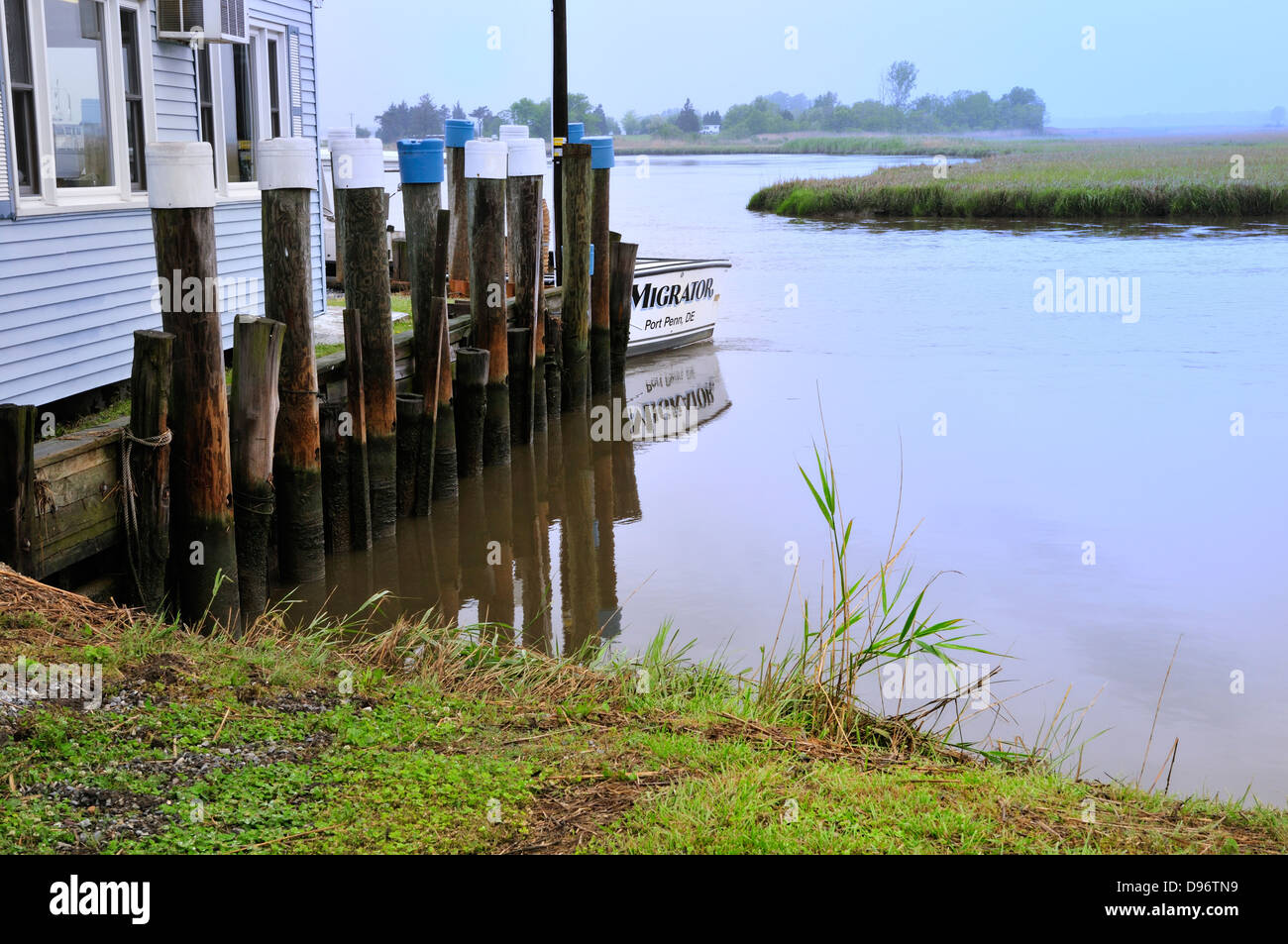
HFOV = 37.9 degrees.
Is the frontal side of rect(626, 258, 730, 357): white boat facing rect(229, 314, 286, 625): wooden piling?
no

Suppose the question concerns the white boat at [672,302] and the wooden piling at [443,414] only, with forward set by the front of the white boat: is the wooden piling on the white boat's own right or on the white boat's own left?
on the white boat's own left

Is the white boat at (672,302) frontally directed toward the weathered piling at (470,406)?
no

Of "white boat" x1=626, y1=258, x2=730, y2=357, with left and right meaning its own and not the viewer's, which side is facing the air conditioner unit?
left

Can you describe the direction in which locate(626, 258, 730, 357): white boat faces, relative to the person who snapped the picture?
facing away from the viewer and to the left of the viewer

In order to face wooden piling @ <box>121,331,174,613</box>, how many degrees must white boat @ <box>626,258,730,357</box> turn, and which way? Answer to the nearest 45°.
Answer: approximately 135° to its left

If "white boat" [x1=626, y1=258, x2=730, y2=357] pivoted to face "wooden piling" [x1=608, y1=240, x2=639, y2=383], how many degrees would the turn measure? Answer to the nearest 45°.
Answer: approximately 135° to its left

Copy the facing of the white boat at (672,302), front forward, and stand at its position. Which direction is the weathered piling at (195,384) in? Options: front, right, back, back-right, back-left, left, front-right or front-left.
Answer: back-left

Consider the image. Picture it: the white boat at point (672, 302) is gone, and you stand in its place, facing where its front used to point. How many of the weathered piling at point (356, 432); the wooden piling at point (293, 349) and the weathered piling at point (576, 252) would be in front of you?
0

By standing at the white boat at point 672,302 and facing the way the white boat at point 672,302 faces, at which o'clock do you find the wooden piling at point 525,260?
The wooden piling is roughly at 8 o'clock from the white boat.

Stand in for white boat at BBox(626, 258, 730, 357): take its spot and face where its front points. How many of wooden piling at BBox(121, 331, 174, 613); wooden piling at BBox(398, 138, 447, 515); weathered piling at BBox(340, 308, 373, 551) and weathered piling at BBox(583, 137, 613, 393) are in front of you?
0

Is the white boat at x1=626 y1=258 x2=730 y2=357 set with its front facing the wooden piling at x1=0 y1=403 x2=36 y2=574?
no

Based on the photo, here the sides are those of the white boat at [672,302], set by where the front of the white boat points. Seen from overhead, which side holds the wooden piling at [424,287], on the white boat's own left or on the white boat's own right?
on the white boat's own left

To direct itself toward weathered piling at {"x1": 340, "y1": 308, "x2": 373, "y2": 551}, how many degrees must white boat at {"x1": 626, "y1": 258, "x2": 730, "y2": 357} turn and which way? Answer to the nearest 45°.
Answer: approximately 135° to its left

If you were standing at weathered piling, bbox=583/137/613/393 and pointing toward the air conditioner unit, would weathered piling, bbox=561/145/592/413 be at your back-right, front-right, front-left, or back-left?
front-left

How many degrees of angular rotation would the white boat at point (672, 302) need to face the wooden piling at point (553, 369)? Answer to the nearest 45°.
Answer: approximately 135° to its left
